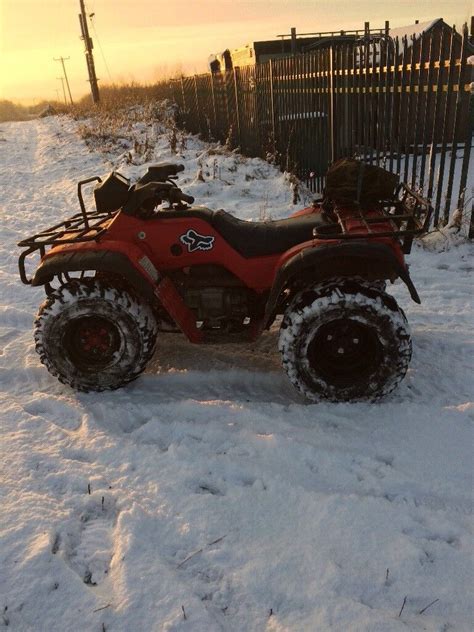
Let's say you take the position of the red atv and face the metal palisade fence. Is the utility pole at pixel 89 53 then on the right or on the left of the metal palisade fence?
left

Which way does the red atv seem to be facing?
to the viewer's left

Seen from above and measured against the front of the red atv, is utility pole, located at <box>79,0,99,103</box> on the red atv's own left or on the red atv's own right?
on the red atv's own right

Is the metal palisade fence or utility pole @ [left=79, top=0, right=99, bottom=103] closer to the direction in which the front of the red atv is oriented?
the utility pole

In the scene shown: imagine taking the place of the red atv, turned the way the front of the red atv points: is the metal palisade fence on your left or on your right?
on your right
